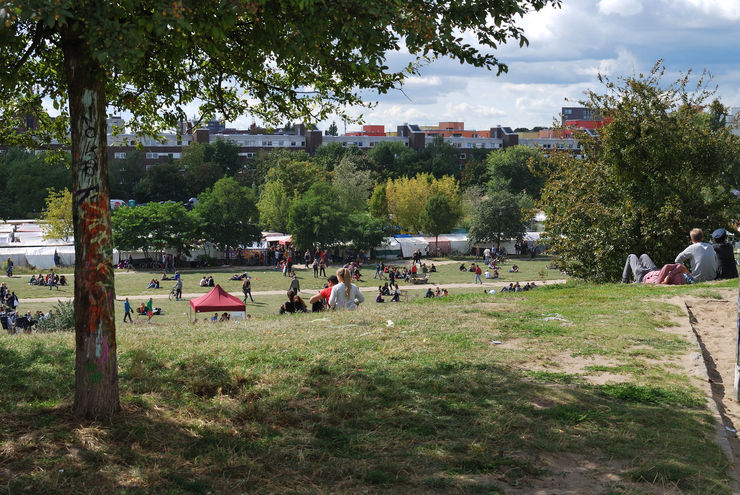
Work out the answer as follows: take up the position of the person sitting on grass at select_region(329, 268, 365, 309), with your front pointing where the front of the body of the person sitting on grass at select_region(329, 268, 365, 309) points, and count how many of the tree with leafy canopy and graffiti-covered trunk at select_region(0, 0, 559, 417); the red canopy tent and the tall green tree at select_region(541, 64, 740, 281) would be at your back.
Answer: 1

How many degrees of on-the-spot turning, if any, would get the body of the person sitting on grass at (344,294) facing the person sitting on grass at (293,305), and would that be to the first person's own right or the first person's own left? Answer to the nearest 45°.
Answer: approximately 45° to the first person's own left

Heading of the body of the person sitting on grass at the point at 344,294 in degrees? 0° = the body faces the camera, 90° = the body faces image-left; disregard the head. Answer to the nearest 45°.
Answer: approximately 180°

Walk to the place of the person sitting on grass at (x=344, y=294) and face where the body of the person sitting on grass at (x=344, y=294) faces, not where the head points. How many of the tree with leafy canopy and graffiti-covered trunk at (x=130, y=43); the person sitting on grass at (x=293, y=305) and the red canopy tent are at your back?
1

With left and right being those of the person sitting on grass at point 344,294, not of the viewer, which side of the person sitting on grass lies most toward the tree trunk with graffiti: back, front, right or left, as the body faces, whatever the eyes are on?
back

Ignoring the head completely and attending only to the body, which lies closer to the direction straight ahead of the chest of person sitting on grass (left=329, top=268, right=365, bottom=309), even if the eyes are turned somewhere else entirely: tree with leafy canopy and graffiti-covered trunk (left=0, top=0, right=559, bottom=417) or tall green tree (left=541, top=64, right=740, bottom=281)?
the tall green tree
